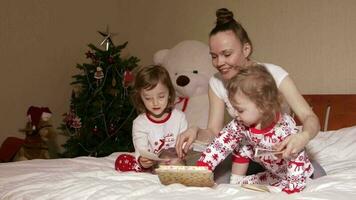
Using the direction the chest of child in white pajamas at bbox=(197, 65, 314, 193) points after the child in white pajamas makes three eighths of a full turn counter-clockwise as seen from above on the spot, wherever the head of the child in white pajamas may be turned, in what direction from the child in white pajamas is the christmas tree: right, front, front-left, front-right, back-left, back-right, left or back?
back-left

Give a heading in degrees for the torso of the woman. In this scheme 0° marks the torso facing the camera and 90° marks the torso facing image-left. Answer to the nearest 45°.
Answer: approximately 45°

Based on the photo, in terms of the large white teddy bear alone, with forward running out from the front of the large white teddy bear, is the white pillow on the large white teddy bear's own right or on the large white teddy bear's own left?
on the large white teddy bear's own left

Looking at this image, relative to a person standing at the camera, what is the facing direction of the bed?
facing to the left of the viewer

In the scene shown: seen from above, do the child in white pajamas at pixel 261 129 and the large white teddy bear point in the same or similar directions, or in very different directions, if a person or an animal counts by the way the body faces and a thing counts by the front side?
same or similar directions

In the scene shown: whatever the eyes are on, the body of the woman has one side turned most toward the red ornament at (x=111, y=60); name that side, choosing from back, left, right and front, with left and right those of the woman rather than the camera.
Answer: right

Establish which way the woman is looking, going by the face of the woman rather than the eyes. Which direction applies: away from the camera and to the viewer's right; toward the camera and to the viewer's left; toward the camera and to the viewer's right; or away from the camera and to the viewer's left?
toward the camera and to the viewer's left

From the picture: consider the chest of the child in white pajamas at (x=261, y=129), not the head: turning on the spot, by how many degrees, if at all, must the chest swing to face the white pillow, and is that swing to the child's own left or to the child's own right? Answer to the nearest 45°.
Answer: approximately 180°

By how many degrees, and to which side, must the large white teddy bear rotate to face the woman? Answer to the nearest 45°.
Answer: approximately 45° to its left

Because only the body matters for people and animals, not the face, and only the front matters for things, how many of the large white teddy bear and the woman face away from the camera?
0

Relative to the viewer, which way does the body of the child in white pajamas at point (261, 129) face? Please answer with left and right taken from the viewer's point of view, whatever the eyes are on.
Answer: facing the viewer and to the left of the viewer
